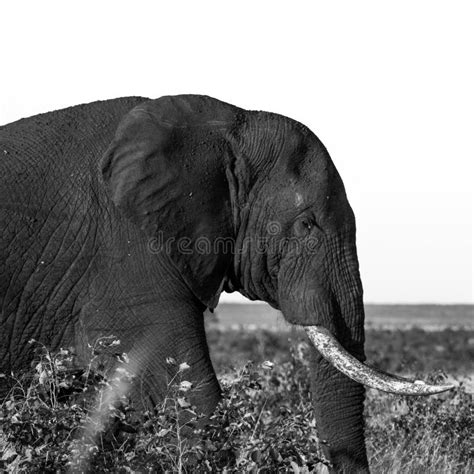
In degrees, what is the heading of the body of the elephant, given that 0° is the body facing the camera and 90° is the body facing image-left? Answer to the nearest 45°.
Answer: approximately 270°
